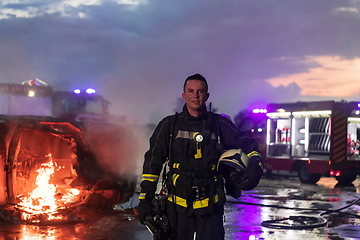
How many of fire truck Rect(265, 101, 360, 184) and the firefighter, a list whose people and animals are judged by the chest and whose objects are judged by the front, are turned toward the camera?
1

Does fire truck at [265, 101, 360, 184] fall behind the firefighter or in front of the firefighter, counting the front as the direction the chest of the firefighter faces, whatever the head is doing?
behind

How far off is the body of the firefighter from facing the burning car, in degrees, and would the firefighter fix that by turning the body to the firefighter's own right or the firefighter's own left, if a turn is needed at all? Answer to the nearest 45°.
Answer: approximately 135° to the firefighter's own right

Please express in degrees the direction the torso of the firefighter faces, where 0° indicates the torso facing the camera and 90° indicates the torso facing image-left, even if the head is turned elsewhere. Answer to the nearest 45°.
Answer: approximately 0°
